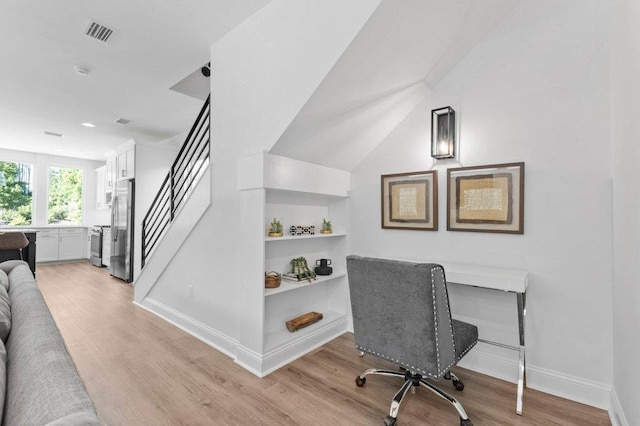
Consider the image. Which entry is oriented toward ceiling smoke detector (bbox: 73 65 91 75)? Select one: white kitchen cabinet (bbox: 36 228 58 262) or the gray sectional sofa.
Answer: the white kitchen cabinet

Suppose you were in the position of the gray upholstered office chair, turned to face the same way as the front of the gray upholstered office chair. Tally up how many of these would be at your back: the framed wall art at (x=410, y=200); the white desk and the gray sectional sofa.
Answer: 1

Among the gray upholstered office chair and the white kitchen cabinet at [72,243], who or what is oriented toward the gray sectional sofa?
the white kitchen cabinet

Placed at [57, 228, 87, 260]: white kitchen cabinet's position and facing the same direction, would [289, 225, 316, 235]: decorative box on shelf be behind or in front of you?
in front
